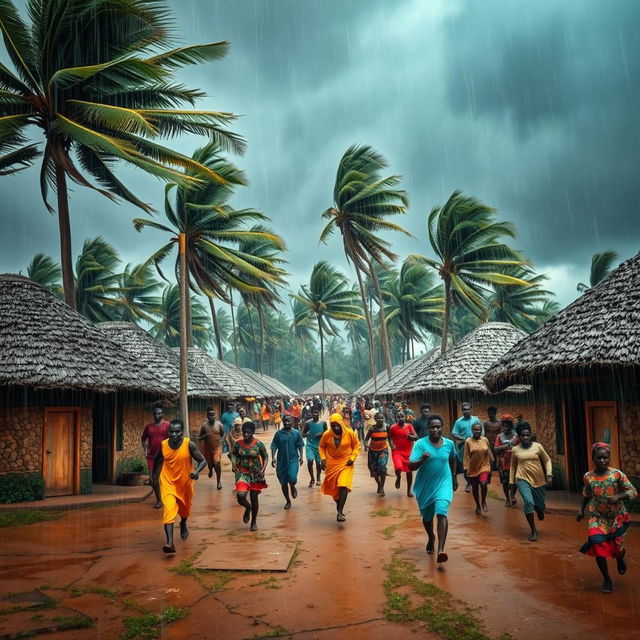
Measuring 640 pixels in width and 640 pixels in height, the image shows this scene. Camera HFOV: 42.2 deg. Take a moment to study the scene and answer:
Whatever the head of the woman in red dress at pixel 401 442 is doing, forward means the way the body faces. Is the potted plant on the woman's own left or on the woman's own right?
on the woman's own right

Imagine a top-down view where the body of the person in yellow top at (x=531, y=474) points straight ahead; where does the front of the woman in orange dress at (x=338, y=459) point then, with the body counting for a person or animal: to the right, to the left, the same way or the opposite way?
the same way

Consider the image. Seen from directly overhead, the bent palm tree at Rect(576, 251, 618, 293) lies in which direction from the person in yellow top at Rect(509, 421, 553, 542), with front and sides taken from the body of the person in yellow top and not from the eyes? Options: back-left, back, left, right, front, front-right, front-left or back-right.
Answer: back

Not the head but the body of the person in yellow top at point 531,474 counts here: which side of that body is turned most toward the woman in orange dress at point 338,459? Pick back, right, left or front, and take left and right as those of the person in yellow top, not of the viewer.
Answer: right

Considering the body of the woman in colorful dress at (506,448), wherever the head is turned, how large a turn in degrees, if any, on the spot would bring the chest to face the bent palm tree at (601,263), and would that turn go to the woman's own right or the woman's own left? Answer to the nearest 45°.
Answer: approximately 180°

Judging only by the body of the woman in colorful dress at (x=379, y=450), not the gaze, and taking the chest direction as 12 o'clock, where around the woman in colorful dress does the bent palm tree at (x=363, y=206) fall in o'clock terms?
The bent palm tree is roughly at 6 o'clock from the woman in colorful dress.

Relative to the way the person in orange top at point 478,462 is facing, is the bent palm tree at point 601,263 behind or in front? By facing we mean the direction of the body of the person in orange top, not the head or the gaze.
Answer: behind

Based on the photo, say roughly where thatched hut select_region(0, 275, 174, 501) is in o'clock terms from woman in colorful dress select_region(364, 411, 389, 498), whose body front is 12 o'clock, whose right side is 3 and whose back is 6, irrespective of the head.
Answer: The thatched hut is roughly at 3 o'clock from the woman in colorful dress.

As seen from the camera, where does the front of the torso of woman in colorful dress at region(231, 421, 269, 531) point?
toward the camera

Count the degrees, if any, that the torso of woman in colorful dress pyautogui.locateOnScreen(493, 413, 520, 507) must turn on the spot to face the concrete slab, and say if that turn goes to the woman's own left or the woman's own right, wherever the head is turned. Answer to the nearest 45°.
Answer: approximately 45° to the woman's own right

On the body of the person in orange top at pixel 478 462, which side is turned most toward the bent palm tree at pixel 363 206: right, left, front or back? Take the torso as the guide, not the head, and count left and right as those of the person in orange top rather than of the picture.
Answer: back

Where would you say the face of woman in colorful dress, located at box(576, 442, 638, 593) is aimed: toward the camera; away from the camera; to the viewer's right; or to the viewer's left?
toward the camera

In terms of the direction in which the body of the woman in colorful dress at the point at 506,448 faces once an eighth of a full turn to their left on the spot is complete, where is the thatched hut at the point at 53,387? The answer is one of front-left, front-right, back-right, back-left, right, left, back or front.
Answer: back-right

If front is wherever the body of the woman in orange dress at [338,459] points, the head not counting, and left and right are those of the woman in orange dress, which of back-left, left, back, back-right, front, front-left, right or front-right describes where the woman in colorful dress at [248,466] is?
front-right

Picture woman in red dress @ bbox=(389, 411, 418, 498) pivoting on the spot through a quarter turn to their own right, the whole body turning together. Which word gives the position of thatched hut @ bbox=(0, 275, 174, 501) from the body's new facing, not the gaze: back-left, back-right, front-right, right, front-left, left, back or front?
front

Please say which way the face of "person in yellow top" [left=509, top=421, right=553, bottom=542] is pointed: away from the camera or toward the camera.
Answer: toward the camera

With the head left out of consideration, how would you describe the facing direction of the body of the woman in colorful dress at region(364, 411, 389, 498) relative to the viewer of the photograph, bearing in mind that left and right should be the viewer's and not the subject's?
facing the viewer

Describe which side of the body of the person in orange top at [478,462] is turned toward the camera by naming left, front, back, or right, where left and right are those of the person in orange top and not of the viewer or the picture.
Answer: front
